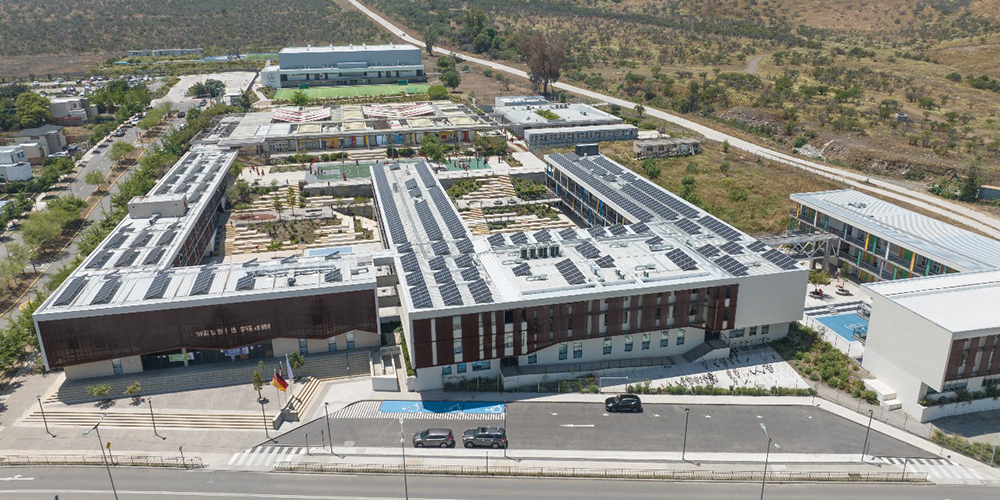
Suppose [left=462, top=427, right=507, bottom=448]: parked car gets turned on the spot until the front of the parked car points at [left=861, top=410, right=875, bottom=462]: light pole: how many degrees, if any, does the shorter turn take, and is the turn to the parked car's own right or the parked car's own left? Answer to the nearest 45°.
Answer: approximately 180°

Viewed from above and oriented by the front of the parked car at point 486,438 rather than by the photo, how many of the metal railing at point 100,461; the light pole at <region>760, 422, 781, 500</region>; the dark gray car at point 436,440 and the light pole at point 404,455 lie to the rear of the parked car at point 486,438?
1

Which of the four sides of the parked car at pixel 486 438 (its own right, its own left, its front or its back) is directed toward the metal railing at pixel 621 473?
back

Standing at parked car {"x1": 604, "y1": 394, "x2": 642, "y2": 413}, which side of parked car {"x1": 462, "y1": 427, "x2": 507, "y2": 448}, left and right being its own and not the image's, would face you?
back

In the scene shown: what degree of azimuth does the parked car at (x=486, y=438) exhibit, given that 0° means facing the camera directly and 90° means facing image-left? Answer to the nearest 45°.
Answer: approximately 90°

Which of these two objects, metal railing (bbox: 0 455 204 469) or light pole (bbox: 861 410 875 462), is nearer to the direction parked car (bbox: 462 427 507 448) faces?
the metal railing

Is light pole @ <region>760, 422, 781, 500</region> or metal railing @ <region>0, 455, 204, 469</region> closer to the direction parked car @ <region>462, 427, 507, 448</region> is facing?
the metal railing

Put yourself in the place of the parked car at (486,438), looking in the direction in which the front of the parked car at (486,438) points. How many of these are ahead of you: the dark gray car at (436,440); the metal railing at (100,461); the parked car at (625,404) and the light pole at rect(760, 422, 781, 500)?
2

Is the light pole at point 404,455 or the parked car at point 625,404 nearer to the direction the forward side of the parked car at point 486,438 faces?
the light pole

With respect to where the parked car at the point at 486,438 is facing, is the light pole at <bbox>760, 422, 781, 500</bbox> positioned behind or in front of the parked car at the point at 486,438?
behind

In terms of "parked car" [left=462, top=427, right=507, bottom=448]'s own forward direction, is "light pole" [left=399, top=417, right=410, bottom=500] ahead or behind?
ahead

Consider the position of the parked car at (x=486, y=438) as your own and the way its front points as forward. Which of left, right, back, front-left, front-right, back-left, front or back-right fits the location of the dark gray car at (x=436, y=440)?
front

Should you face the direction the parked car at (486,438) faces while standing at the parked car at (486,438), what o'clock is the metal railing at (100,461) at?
The metal railing is roughly at 12 o'clock from the parked car.

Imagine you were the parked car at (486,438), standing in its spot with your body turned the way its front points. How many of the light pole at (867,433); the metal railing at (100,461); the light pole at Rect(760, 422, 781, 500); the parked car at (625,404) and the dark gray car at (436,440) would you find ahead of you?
2

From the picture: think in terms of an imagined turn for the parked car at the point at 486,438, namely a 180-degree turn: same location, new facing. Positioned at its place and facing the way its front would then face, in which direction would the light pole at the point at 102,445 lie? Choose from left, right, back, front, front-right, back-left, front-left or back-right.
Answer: back
